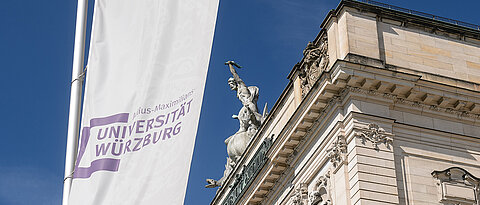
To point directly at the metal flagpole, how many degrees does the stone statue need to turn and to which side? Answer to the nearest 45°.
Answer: approximately 90° to its left

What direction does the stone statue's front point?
to the viewer's left

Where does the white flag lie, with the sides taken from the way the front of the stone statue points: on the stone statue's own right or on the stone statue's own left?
on the stone statue's own left

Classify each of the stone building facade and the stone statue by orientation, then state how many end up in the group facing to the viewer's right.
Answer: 0
